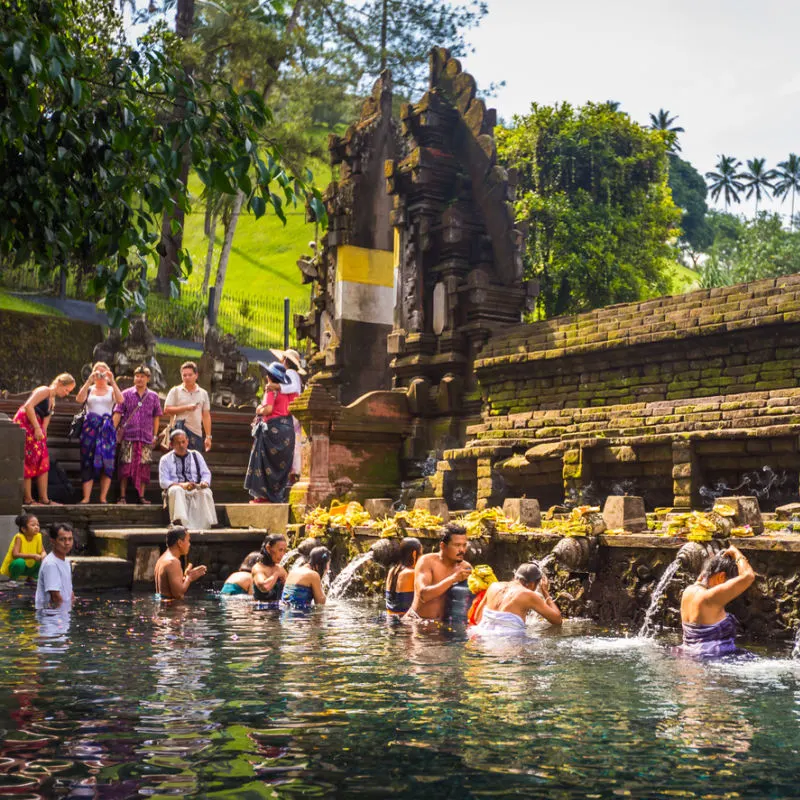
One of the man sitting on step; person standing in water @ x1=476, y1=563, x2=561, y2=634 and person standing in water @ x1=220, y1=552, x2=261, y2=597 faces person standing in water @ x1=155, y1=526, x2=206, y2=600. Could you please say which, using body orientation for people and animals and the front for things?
the man sitting on step

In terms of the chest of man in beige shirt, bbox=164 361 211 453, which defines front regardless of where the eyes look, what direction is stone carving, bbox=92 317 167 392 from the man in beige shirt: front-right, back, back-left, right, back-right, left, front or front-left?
back

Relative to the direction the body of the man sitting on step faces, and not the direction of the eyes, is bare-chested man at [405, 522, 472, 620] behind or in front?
in front

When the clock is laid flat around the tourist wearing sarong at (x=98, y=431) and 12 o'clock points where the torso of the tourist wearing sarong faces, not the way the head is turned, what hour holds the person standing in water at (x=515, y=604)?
The person standing in water is roughly at 11 o'clock from the tourist wearing sarong.

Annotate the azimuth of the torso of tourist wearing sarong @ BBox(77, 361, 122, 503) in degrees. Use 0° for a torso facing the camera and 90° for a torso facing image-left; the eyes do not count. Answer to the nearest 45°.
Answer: approximately 0°

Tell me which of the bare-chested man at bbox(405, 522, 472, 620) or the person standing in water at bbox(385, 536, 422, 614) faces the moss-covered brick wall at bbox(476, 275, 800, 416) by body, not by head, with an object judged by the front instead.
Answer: the person standing in water

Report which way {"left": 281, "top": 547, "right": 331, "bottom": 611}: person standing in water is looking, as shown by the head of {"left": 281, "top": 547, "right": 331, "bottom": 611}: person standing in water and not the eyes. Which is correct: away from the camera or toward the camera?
away from the camera

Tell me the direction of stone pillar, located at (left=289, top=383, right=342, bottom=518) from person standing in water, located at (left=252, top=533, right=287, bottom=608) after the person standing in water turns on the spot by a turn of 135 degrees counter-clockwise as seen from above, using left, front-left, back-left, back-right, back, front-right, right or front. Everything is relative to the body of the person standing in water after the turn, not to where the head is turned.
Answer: front
